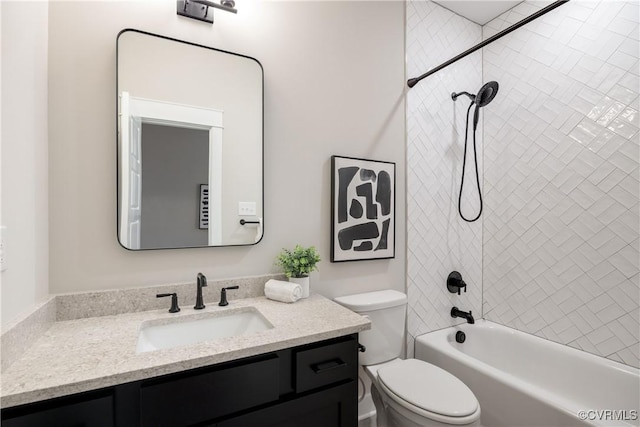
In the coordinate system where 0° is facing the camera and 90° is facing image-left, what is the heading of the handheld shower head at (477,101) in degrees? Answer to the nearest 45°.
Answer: approximately 315°

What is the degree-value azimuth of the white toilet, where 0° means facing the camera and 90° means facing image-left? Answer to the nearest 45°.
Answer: approximately 315°

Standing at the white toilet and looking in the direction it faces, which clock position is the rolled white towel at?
The rolled white towel is roughly at 4 o'clock from the white toilet.

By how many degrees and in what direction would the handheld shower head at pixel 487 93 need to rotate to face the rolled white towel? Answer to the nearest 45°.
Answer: approximately 90° to its right

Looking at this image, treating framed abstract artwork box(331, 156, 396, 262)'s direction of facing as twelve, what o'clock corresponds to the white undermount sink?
The white undermount sink is roughly at 3 o'clock from the framed abstract artwork.

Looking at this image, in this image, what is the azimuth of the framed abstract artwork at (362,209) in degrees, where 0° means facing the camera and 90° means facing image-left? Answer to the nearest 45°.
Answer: approximately 315°

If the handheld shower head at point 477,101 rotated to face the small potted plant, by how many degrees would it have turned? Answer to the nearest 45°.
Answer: approximately 90° to its right
